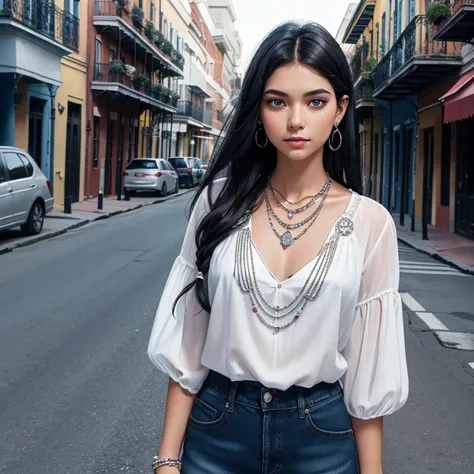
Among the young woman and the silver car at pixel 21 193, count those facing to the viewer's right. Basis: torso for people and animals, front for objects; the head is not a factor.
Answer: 0

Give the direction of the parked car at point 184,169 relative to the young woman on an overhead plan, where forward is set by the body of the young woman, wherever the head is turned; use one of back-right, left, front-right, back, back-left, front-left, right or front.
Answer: back

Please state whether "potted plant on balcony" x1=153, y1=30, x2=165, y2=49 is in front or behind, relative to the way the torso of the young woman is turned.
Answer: behind

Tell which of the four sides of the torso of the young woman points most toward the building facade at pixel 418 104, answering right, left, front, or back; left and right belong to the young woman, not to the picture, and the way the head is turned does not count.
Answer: back

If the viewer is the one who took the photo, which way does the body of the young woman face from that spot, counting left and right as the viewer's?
facing the viewer

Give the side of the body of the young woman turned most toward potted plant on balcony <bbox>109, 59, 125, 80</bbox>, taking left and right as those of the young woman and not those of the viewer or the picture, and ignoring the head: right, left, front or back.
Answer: back

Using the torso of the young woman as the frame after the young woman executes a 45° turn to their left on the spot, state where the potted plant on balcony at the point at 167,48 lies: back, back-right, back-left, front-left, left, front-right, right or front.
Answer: back-left

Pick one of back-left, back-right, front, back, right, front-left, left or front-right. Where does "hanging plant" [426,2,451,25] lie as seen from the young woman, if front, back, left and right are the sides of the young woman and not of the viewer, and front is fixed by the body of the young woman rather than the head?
back
